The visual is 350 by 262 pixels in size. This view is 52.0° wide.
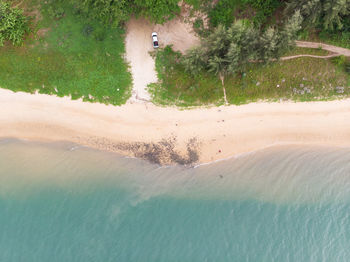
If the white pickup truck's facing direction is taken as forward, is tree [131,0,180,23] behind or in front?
in front
